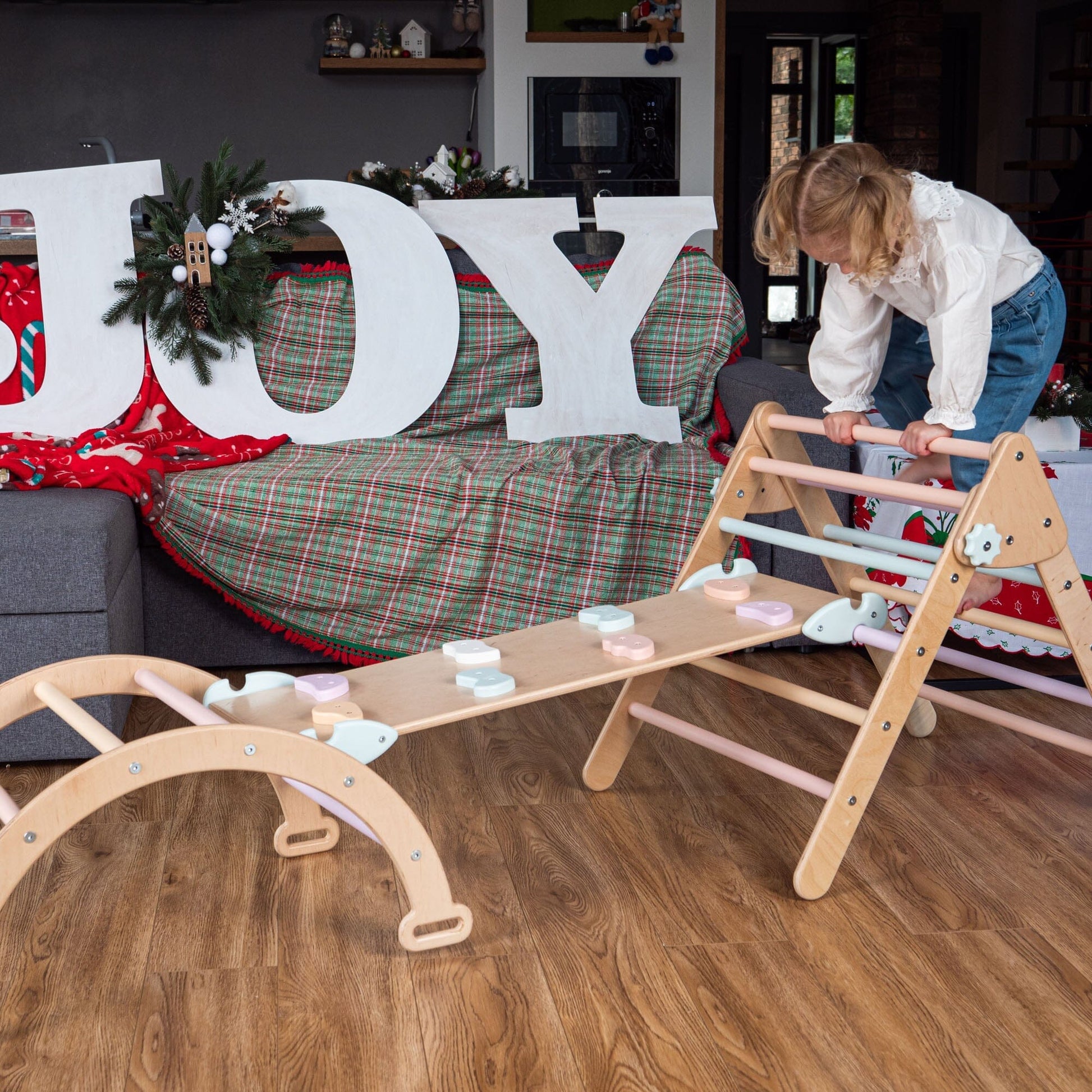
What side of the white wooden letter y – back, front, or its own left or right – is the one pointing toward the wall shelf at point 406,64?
back

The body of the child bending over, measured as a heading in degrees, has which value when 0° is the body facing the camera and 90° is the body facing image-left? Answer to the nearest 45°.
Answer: approximately 45°

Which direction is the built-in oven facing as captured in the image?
toward the camera

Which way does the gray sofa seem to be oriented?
toward the camera

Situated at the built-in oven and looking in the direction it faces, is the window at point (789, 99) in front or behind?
behind

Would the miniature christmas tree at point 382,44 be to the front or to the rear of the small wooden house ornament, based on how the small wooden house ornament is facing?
to the rear

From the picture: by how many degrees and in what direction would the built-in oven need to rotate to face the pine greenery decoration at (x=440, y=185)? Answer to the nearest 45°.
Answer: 0° — it already faces it

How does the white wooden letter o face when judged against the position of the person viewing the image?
facing the viewer

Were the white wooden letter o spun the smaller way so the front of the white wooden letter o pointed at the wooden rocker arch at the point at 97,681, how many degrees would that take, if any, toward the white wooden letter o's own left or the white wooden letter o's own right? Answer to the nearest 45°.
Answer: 0° — it already faces it
